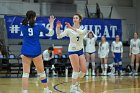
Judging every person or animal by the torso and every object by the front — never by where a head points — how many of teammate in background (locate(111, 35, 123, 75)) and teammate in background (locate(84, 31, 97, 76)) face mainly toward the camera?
2

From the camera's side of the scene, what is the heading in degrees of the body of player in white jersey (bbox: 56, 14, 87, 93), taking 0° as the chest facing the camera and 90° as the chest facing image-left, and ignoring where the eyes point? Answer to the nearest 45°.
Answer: approximately 45°

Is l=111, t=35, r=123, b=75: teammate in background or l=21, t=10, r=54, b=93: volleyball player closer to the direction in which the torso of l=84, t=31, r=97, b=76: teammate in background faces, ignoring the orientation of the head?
the volleyball player

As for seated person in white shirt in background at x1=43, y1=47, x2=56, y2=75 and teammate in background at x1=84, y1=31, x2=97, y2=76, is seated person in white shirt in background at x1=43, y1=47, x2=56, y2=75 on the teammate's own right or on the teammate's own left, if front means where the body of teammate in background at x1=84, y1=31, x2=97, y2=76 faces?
on the teammate's own right

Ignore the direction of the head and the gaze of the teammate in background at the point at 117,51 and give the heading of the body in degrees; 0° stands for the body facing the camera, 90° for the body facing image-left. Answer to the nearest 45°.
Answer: approximately 0°

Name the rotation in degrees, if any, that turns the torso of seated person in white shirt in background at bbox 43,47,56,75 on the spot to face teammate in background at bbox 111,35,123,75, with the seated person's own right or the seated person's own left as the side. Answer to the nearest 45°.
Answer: approximately 45° to the seated person's own left

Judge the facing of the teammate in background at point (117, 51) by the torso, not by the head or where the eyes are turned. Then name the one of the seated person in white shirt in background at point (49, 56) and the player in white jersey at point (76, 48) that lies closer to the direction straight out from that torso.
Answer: the player in white jersey

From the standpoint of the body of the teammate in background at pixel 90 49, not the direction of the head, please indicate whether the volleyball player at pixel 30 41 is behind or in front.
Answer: in front

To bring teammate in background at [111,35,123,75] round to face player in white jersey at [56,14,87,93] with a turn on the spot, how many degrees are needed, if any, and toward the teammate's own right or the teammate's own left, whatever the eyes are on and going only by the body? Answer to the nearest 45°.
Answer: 0° — they already face them

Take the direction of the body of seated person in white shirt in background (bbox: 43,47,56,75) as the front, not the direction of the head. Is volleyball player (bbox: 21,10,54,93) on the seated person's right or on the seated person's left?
on the seated person's right

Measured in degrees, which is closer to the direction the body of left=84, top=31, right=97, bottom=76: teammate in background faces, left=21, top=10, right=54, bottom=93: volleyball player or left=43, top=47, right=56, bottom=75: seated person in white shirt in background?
the volleyball player

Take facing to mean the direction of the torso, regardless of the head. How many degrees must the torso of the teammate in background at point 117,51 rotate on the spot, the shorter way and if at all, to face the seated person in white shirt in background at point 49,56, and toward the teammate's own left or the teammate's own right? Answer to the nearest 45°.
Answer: approximately 45° to the teammate's own right

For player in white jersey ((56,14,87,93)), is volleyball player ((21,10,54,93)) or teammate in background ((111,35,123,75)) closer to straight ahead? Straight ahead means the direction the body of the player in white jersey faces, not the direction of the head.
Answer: the volleyball player
